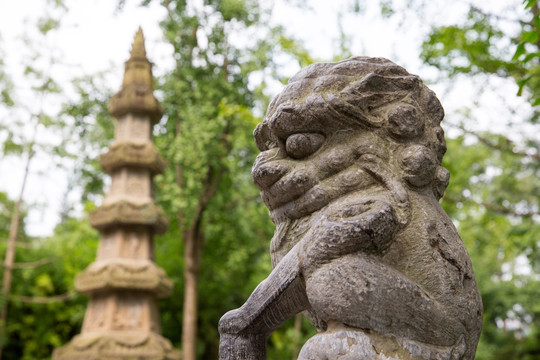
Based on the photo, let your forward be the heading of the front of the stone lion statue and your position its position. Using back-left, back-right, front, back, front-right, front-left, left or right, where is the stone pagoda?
front-right

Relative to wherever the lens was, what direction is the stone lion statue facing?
facing to the left of the viewer
